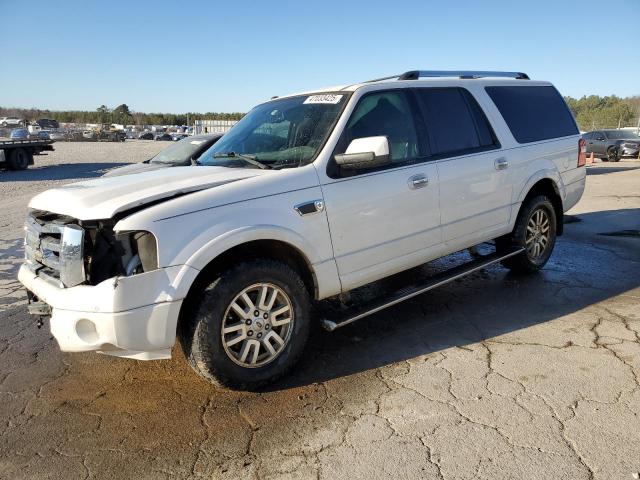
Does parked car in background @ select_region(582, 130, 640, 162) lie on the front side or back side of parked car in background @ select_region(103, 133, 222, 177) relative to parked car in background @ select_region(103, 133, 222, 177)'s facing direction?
on the back side

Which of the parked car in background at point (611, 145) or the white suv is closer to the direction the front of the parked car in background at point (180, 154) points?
the white suv

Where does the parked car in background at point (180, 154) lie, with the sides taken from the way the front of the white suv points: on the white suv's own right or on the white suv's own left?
on the white suv's own right

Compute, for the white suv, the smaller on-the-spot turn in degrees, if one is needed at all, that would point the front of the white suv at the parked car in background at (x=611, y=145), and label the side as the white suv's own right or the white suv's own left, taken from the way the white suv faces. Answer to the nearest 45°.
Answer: approximately 180°

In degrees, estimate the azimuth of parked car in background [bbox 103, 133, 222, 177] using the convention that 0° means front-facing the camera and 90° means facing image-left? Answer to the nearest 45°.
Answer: approximately 45°

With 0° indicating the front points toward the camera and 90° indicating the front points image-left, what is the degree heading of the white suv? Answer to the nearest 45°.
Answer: approximately 45°
